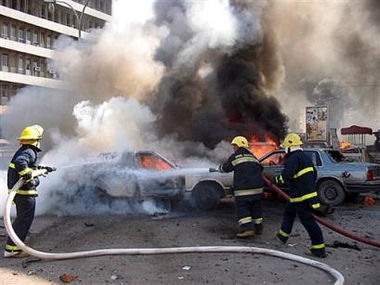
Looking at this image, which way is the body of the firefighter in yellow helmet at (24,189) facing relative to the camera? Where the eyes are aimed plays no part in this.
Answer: to the viewer's right

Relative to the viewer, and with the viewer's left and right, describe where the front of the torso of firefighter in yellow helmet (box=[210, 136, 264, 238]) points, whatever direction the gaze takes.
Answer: facing away from the viewer and to the left of the viewer

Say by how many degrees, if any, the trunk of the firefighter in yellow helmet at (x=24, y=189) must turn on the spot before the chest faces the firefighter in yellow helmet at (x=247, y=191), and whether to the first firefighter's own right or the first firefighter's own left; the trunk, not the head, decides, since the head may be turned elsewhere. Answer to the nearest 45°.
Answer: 0° — they already face them

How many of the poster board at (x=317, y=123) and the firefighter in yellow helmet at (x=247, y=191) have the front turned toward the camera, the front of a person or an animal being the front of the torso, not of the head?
1

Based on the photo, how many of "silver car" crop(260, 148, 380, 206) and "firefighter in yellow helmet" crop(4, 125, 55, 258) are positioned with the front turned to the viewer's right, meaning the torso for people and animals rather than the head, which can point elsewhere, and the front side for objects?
1

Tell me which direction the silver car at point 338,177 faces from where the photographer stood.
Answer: facing away from the viewer and to the left of the viewer

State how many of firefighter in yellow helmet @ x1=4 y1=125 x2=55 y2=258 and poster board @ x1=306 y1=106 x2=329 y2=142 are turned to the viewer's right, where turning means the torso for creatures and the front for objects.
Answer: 1

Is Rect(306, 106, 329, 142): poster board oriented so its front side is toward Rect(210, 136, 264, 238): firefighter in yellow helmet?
yes

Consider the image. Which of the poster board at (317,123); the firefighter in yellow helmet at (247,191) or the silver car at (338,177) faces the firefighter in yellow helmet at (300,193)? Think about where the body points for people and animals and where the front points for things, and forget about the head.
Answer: the poster board

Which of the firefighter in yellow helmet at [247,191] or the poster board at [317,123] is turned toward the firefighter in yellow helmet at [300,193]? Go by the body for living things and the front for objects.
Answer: the poster board

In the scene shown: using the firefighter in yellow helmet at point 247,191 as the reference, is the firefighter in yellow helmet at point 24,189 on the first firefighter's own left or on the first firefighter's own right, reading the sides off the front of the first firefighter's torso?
on the first firefighter's own left
